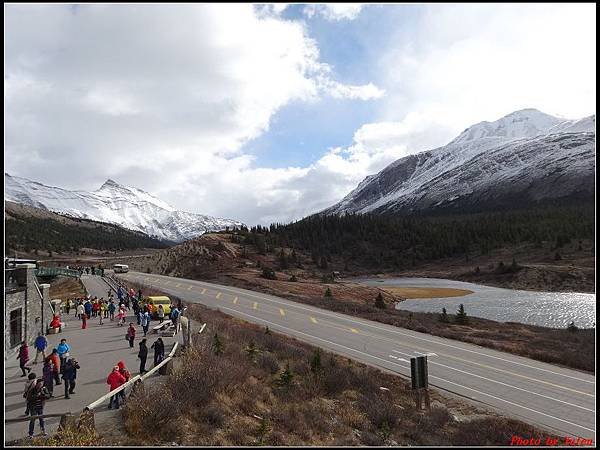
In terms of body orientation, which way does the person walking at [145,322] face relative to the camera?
away from the camera

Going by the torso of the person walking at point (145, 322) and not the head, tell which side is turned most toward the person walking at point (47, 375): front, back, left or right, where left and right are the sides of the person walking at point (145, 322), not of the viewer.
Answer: front

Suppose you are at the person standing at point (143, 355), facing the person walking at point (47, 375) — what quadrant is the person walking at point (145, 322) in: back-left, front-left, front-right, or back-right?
back-right
